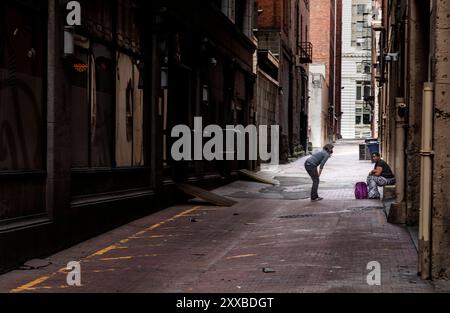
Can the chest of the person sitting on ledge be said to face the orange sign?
no

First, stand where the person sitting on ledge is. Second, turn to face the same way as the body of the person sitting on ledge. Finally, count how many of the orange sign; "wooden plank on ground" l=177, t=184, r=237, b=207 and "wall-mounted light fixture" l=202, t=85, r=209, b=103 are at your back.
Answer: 0

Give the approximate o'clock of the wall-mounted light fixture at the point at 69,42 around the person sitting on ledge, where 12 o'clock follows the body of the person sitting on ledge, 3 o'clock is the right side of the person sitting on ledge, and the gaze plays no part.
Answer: The wall-mounted light fixture is roughly at 10 o'clock from the person sitting on ledge.

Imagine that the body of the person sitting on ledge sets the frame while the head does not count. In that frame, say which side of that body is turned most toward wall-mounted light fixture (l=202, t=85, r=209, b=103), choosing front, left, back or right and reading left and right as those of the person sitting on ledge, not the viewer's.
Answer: front

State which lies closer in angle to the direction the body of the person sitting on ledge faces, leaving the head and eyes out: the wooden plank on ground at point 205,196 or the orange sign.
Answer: the wooden plank on ground

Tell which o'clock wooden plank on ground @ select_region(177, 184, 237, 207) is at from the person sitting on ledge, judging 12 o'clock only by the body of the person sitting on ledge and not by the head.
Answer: The wooden plank on ground is roughly at 11 o'clock from the person sitting on ledge.

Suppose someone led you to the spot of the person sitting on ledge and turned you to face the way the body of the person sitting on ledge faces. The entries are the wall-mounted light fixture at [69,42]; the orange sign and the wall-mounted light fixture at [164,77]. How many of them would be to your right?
0

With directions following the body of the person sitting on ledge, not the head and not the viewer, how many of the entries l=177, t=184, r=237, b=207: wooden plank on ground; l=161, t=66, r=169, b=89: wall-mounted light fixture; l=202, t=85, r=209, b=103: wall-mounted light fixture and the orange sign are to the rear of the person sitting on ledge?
0

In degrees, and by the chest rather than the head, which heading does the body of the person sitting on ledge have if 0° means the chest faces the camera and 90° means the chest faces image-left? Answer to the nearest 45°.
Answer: approximately 90°

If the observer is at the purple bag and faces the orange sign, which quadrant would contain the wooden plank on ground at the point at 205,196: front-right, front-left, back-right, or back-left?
front-right

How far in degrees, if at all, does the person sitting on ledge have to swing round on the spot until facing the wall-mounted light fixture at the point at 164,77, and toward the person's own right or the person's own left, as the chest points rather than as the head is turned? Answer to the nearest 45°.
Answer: approximately 45° to the person's own left
